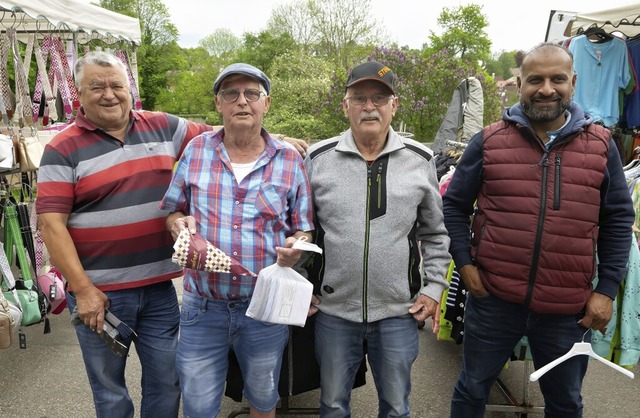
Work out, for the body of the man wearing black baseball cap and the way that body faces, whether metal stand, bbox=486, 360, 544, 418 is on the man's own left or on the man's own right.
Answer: on the man's own left

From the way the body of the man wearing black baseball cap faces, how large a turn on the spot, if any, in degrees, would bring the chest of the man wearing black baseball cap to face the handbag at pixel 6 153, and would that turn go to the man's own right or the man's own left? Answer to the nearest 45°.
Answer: approximately 90° to the man's own right

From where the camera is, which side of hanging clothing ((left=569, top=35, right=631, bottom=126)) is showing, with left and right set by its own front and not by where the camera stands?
front

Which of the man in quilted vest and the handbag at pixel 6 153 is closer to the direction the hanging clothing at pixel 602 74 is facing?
the man in quilted vest

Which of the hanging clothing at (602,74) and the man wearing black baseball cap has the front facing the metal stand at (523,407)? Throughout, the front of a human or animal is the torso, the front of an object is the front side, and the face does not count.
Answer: the hanging clothing

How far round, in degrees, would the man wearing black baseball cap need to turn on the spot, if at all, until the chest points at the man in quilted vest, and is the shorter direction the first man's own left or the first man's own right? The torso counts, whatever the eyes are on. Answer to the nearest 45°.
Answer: approximately 90° to the first man's own left

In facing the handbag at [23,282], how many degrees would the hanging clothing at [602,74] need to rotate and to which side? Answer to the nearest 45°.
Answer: approximately 45° to its right

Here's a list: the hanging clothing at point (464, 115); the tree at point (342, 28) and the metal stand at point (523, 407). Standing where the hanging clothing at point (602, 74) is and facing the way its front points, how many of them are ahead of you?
1

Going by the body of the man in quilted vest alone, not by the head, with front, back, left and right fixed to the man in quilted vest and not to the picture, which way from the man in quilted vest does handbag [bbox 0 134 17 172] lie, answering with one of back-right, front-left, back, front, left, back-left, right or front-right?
right

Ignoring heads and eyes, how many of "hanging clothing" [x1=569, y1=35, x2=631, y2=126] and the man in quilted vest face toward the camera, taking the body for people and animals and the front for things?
2

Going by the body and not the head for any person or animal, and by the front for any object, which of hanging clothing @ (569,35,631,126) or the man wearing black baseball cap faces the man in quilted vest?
the hanging clothing

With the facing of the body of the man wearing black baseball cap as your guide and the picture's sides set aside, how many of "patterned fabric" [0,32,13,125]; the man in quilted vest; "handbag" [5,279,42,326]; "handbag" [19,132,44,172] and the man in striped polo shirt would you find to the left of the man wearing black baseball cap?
1

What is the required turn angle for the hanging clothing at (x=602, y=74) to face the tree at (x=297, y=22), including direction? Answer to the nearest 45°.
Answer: approximately 135° to its right

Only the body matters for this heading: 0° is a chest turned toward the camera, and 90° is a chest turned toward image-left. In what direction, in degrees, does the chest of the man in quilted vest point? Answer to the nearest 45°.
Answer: approximately 0°

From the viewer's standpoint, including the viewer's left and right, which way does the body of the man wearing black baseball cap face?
facing the viewer

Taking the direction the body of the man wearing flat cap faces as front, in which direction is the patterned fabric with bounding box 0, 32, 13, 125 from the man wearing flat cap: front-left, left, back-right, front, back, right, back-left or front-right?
back-right

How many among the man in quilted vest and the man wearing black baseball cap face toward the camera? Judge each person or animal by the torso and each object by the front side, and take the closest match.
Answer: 2
